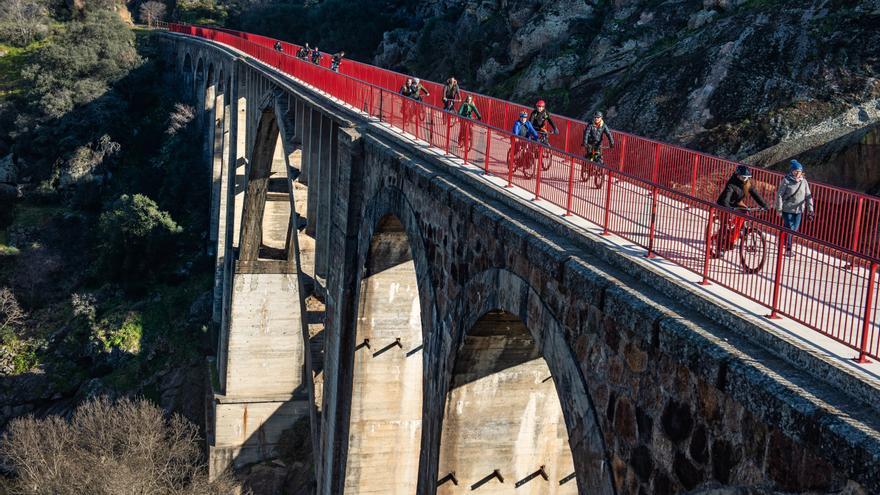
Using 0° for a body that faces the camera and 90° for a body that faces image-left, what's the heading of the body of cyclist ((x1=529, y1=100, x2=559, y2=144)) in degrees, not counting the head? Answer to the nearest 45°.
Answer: approximately 315°

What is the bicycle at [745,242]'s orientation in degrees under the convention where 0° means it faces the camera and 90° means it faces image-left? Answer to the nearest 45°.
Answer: approximately 315°

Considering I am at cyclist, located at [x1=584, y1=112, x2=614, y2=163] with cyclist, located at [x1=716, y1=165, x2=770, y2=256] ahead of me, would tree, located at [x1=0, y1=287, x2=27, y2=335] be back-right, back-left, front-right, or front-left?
back-right

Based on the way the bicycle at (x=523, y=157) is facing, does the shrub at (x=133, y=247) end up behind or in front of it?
behind
